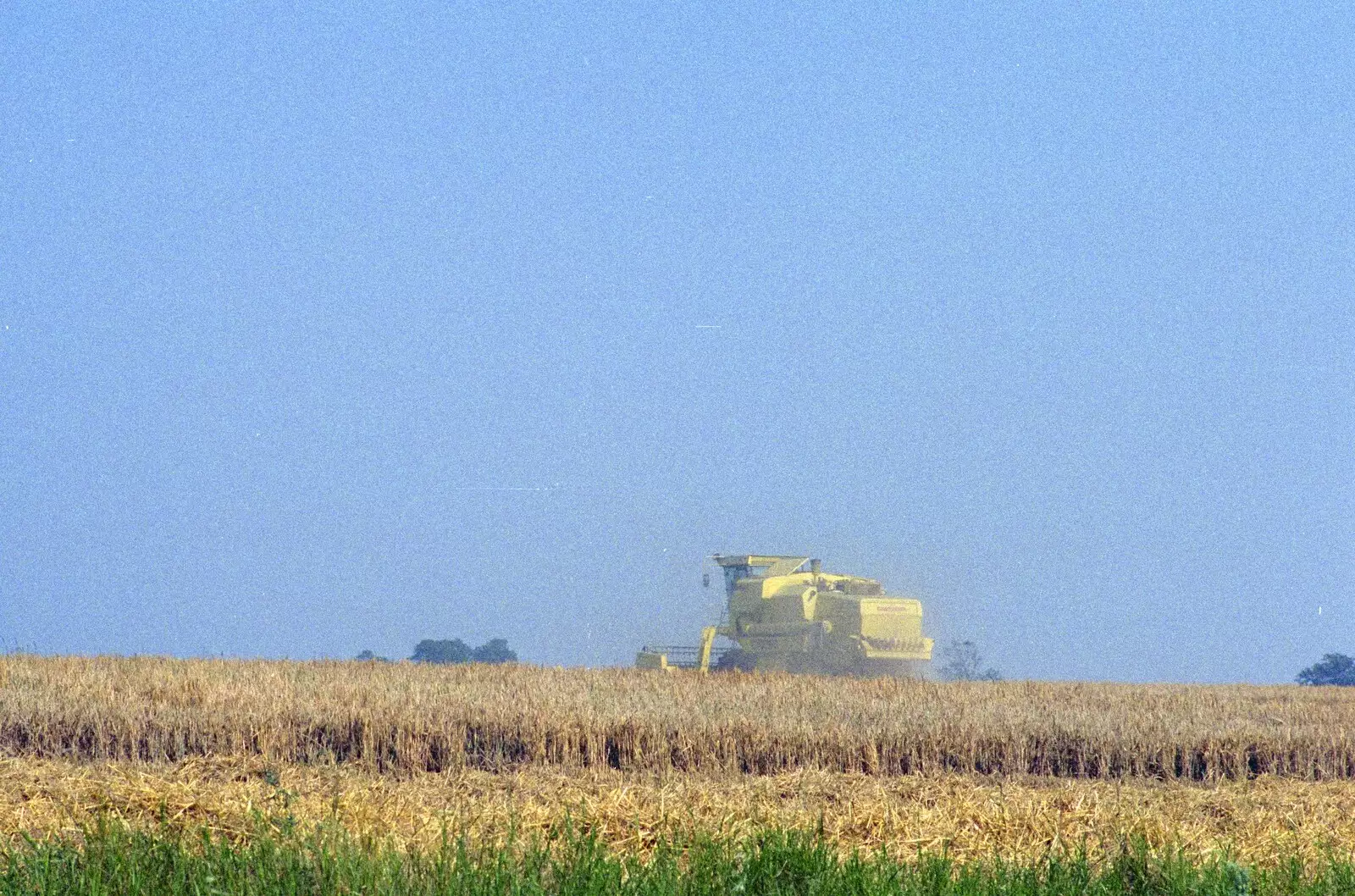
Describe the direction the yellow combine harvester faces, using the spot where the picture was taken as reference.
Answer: facing away from the viewer and to the left of the viewer
